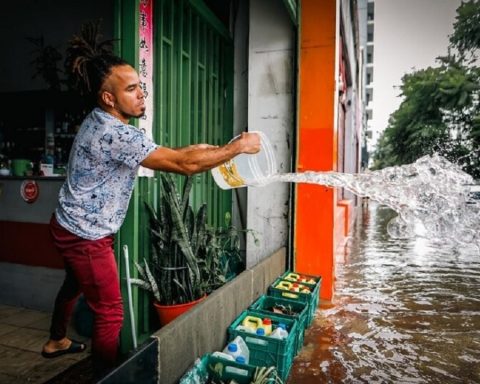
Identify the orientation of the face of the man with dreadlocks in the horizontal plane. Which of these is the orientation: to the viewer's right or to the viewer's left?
to the viewer's right

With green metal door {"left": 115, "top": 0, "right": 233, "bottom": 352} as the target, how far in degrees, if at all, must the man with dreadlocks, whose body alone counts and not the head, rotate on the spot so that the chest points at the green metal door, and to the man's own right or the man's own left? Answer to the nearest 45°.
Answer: approximately 90° to the man's own left

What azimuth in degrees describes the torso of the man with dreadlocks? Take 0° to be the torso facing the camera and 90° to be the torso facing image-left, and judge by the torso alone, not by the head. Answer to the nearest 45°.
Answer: approximately 270°
